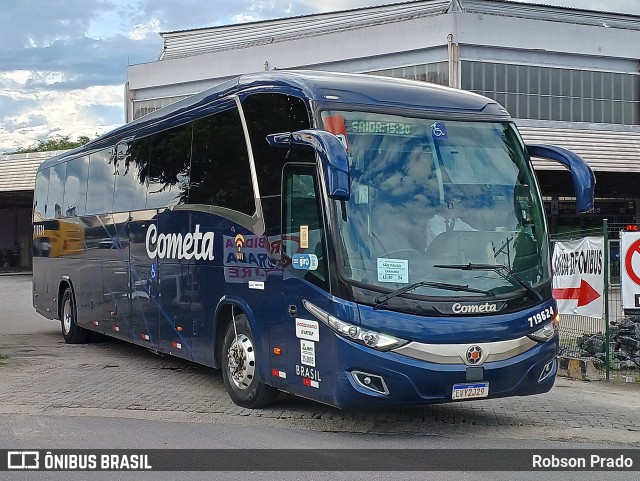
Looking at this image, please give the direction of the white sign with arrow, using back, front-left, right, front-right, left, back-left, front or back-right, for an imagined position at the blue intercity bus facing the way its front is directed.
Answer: left

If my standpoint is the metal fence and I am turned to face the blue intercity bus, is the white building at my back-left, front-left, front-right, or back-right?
front-right

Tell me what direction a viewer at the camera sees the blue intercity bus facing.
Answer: facing the viewer and to the right of the viewer

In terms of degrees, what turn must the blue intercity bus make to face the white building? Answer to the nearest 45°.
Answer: approximately 135° to its left
